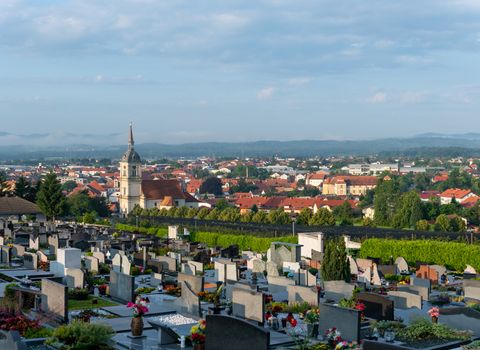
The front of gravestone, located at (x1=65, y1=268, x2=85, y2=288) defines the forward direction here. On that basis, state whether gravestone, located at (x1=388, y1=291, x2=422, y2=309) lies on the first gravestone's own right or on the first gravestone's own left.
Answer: on the first gravestone's own left

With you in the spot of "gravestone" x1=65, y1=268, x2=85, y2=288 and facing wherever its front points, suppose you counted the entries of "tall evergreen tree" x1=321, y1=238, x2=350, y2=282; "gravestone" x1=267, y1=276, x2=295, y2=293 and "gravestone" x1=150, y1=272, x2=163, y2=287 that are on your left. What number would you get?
3

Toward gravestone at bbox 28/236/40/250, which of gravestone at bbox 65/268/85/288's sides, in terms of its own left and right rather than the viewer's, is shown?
back

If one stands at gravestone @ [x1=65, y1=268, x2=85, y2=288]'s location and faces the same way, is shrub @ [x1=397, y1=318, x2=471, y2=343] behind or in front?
in front

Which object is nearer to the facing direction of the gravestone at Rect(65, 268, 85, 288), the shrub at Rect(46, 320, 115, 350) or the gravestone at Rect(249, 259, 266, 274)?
the shrub

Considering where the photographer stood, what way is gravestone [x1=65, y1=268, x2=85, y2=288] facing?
facing the viewer

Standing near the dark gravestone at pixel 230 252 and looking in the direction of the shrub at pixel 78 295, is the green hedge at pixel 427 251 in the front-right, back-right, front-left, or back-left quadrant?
back-left

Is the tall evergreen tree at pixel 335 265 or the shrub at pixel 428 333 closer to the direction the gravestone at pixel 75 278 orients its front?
the shrub

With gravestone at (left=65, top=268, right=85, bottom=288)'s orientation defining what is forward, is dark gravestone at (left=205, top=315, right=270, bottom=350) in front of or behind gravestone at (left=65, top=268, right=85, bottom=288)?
in front

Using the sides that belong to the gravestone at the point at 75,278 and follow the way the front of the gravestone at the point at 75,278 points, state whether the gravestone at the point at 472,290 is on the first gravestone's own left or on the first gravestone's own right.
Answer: on the first gravestone's own left

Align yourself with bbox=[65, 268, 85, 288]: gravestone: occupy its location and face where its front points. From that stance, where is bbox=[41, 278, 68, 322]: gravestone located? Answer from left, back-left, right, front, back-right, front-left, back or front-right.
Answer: front

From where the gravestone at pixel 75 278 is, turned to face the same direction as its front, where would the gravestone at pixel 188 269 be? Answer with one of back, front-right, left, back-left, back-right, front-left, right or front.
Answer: back-left

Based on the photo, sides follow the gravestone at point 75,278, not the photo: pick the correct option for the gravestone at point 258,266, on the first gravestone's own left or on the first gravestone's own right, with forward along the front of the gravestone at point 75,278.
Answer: on the first gravestone's own left

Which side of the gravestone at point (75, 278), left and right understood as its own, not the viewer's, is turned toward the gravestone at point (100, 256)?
back

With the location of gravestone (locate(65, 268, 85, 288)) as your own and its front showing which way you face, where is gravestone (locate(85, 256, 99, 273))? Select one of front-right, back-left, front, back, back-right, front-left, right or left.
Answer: back

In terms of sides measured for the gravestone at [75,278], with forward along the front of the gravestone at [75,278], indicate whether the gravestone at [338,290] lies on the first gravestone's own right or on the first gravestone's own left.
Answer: on the first gravestone's own left

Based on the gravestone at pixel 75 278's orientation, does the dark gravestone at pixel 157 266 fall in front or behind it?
behind

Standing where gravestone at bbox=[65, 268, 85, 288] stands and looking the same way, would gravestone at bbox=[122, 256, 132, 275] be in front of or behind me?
behind

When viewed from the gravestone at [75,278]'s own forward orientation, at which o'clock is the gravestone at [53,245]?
the gravestone at [53,245] is roughly at 6 o'clock from the gravestone at [75,278].

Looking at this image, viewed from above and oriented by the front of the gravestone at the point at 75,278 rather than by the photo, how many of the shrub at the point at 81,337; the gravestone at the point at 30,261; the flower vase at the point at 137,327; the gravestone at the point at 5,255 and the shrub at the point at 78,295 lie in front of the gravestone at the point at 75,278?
3

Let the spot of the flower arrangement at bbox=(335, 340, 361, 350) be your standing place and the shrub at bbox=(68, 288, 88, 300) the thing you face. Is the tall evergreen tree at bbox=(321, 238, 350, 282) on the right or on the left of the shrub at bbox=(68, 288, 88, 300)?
right
